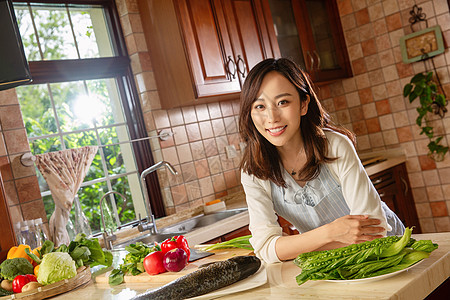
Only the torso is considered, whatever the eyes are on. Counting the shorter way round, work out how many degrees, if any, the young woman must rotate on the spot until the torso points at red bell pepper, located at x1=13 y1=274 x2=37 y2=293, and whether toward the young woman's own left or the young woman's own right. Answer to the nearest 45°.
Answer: approximately 45° to the young woman's own right

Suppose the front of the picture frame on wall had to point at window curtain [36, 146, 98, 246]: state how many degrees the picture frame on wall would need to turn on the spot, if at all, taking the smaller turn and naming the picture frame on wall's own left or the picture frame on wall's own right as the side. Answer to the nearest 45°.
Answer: approximately 45° to the picture frame on wall's own right

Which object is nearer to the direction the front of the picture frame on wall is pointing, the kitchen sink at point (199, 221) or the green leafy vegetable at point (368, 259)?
the green leafy vegetable

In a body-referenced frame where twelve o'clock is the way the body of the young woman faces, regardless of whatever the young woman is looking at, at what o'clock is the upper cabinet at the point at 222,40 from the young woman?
The upper cabinet is roughly at 4 o'clock from the young woman.

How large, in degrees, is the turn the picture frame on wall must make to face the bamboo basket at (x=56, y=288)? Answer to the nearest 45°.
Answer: approximately 45° to its right

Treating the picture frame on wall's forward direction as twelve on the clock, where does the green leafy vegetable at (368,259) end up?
The green leafy vegetable is roughly at 12 o'clock from the picture frame on wall.

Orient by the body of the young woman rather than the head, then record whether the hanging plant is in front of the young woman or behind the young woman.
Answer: behind

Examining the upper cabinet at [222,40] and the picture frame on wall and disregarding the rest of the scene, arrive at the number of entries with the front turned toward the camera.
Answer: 2

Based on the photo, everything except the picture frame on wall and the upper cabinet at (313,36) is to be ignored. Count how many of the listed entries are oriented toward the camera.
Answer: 2

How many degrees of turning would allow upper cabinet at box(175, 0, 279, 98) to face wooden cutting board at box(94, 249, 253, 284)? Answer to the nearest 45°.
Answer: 0° — it already faces it

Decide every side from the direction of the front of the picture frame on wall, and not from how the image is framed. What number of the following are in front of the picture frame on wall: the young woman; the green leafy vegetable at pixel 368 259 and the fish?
3
